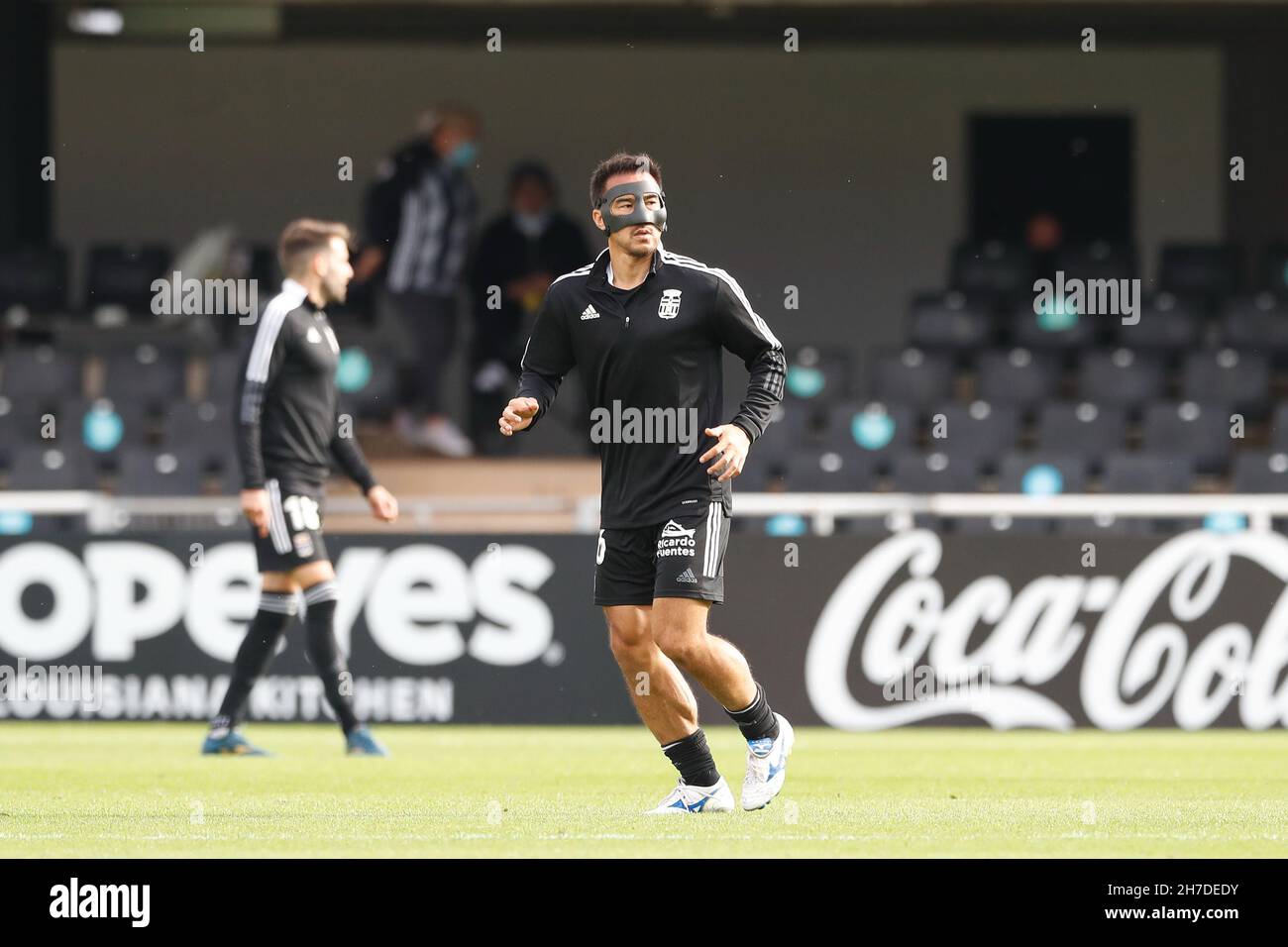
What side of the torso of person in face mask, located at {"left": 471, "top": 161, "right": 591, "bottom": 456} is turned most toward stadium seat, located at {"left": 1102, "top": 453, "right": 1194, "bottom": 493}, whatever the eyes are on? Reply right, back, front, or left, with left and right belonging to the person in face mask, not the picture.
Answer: left

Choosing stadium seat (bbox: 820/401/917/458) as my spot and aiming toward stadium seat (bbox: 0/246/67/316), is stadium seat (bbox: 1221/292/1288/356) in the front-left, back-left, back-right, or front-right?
back-right

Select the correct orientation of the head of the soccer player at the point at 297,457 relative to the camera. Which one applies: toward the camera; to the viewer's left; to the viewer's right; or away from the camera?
to the viewer's right

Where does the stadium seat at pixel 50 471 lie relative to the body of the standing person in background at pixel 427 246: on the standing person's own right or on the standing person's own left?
on the standing person's own right

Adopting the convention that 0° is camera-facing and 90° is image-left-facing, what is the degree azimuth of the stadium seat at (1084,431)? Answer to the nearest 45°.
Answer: approximately 0°

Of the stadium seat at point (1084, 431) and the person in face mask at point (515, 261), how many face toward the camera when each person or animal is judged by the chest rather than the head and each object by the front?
2

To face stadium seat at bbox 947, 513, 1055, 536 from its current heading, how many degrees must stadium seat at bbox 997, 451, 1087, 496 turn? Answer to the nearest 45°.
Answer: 0° — it already faces it

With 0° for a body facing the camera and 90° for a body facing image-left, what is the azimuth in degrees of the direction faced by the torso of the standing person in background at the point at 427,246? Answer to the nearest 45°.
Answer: approximately 315°

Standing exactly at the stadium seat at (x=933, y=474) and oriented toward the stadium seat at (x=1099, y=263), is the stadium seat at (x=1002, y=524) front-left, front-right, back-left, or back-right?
back-right

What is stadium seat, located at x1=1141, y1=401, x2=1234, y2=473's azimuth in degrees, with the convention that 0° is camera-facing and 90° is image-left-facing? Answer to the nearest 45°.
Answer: approximately 0°

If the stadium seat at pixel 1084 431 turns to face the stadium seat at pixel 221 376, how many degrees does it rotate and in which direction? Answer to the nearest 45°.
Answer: approximately 90° to its right

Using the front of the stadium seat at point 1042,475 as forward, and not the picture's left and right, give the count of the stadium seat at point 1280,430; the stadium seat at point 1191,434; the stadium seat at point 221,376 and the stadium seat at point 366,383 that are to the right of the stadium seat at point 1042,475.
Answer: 2

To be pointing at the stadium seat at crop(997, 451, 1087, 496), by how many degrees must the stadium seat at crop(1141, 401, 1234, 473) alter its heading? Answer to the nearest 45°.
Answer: approximately 45° to its right
